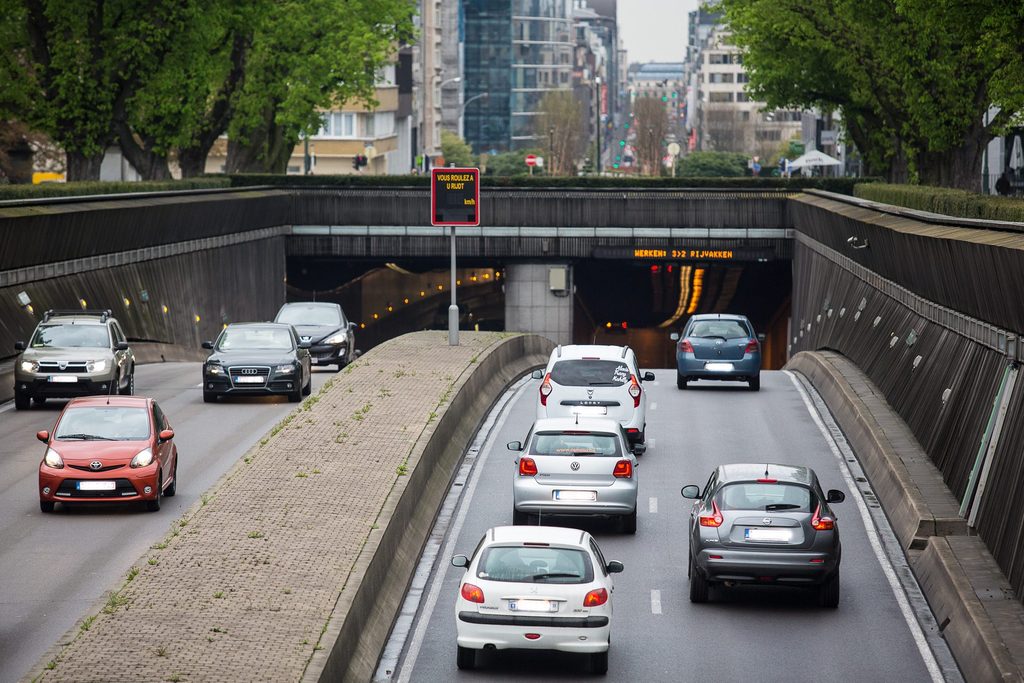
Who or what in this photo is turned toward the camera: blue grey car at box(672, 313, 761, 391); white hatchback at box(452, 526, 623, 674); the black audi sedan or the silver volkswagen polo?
the black audi sedan

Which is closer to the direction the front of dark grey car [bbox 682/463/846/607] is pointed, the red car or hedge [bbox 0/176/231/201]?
the hedge

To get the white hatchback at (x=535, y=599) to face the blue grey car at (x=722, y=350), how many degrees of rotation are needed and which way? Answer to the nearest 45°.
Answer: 0° — it already faces it

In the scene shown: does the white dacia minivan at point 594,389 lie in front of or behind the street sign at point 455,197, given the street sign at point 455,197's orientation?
in front

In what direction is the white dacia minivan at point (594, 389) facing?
away from the camera

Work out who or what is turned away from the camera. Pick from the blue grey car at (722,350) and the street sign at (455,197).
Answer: the blue grey car

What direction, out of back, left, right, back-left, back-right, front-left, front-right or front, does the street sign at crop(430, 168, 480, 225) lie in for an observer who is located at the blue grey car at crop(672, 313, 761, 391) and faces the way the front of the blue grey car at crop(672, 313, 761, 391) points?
left

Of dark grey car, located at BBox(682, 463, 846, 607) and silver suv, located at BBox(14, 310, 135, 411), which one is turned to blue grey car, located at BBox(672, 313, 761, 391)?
dark grey car, located at BBox(682, 463, 846, 607)

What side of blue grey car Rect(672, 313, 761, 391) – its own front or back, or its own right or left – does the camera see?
back

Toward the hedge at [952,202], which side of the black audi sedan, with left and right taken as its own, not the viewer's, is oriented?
left

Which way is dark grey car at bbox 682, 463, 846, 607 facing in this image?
away from the camera

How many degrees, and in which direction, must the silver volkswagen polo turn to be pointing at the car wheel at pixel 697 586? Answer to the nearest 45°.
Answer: approximately 135° to its right

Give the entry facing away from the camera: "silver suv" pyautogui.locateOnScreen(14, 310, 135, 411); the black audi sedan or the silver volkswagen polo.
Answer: the silver volkswagen polo

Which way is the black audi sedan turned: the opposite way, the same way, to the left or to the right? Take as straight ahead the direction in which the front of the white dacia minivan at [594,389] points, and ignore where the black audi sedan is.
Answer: the opposite way

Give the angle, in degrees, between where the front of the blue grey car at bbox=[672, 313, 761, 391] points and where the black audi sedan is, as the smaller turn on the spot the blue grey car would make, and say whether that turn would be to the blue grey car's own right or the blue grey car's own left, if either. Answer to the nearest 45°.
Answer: approximately 135° to the blue grey car's own left

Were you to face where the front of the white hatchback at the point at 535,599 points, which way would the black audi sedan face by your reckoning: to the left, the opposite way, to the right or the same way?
the opposite way

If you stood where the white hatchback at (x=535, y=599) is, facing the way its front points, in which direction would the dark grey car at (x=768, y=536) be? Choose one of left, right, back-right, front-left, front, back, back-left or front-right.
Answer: front-right

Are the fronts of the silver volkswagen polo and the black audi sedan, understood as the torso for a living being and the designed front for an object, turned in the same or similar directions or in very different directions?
very different directions

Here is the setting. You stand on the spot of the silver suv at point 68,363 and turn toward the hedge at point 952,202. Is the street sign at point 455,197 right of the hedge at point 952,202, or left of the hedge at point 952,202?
left

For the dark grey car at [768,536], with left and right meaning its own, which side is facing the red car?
left
